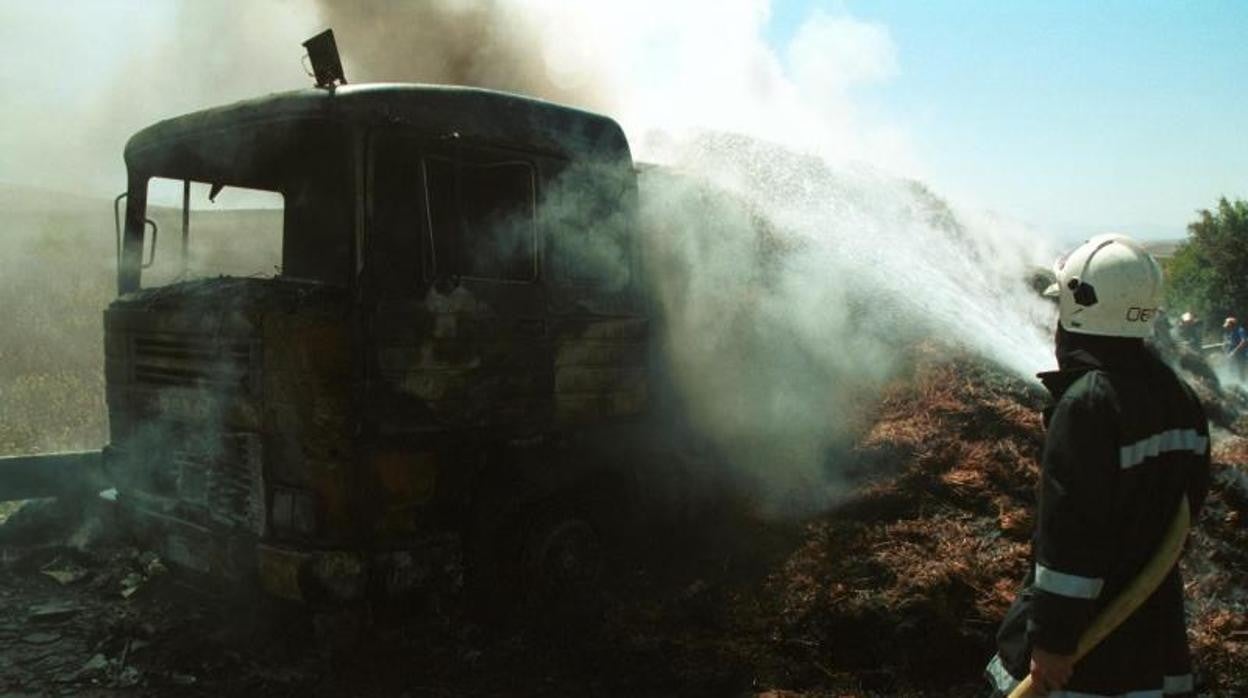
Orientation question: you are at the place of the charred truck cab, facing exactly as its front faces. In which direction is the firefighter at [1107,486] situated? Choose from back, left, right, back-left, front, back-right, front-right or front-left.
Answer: left

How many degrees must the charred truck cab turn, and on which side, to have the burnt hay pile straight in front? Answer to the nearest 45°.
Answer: approximately 135° to its left

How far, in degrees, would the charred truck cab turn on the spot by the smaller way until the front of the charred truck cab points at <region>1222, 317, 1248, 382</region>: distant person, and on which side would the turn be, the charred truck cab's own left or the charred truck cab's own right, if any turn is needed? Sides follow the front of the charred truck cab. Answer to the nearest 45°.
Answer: approximately 180°

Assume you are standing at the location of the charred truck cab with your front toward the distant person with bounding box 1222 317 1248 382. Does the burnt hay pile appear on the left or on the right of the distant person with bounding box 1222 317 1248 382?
right

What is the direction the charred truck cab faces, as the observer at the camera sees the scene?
facing the viewer and to the left of the viewer

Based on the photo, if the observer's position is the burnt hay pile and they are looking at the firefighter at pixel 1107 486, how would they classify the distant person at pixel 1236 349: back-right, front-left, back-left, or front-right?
back-left

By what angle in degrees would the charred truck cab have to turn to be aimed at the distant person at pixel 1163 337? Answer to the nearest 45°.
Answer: approximately 135° to its left
